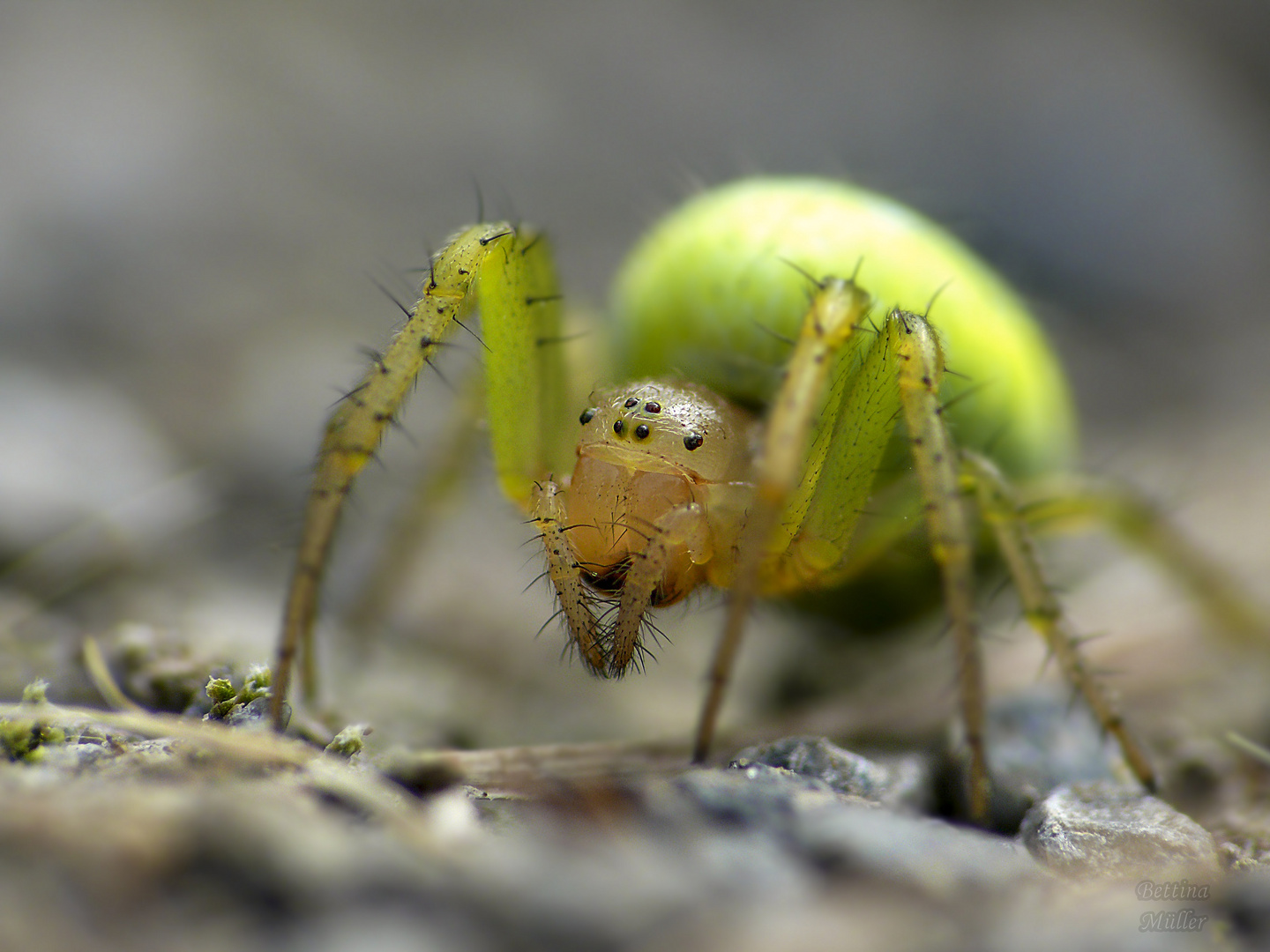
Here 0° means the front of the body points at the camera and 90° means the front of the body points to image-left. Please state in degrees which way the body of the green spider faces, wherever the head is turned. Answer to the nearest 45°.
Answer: approximately 45°
